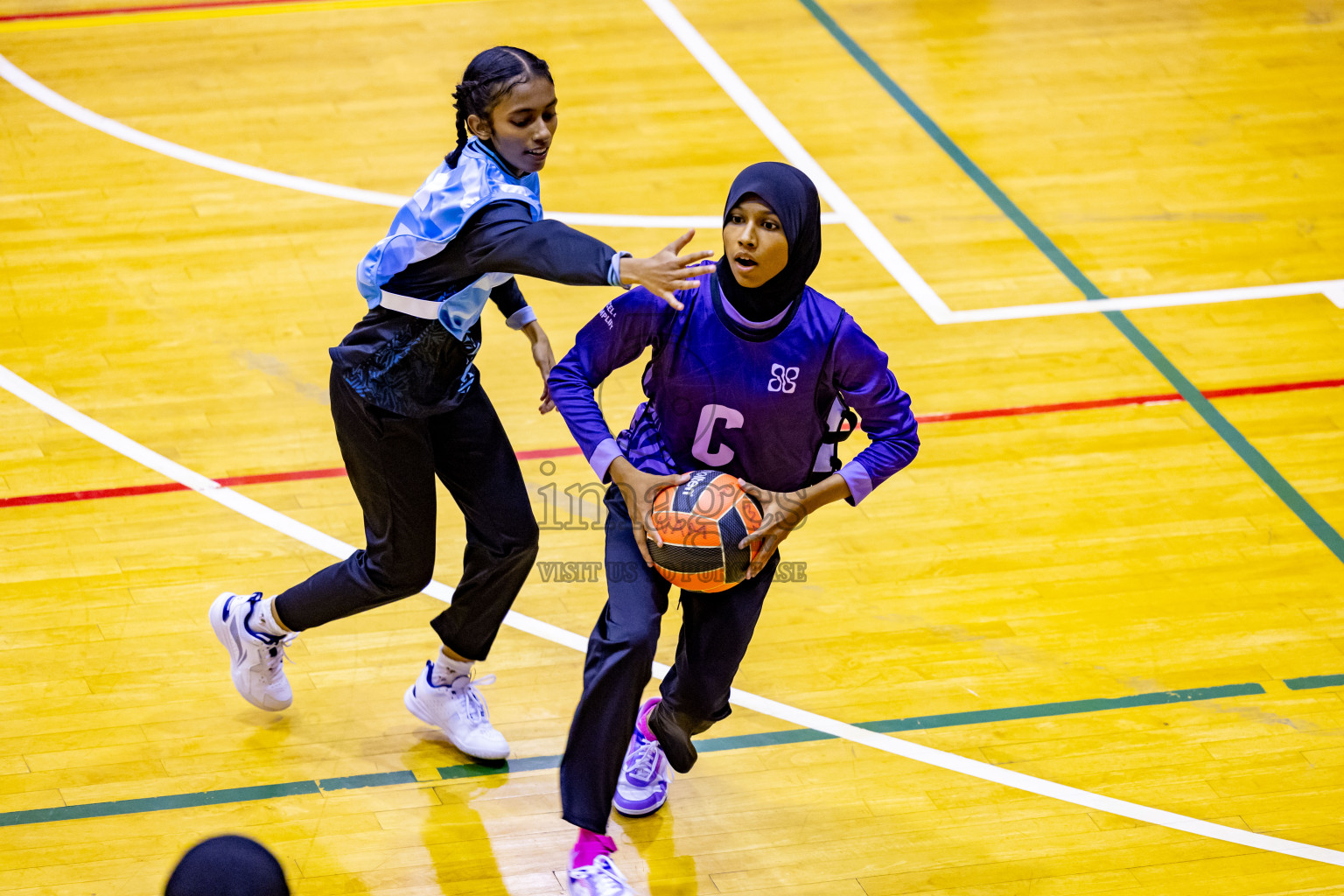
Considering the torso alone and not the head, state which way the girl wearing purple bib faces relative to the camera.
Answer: toward the camera

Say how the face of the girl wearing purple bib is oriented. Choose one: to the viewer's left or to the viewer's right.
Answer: to the viewer's left

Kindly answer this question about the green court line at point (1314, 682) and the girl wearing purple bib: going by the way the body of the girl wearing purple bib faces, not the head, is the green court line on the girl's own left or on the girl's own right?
on the girl's own left

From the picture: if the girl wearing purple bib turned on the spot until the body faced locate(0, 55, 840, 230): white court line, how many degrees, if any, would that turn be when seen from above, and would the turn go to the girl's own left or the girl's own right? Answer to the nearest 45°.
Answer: approximately 135° to the girl's own right

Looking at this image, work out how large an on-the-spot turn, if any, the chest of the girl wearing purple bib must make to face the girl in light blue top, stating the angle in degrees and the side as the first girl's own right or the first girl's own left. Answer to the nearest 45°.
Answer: approximately 90° to the first girl's own right

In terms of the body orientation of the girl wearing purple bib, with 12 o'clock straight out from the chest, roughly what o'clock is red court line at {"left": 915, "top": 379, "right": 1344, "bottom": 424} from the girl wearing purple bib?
The red court line is roughly at 7 o'clock from the girl wearing purple bib.

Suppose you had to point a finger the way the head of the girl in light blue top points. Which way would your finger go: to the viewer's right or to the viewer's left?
to the viewer's right

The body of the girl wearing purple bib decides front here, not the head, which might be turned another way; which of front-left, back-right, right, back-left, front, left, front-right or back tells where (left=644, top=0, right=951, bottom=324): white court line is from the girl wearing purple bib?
back

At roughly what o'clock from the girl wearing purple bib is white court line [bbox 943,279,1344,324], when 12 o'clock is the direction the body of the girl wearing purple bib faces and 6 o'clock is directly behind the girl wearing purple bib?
The white court line is roughly at 7 o'clock from the girl wearing purple bib.
